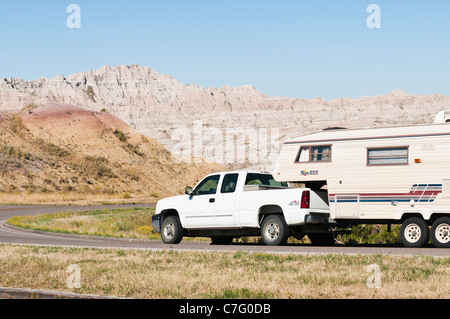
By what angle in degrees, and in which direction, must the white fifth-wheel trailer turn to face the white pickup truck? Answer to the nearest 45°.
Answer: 0° — it already faces it

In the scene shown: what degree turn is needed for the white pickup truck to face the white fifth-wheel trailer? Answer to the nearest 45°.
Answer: approximately 135° to its right

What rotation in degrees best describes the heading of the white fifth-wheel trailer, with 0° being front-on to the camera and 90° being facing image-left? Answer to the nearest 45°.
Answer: approximately 90°

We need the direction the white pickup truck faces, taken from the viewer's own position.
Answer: facing away from the viewer and to the left of the viewer
